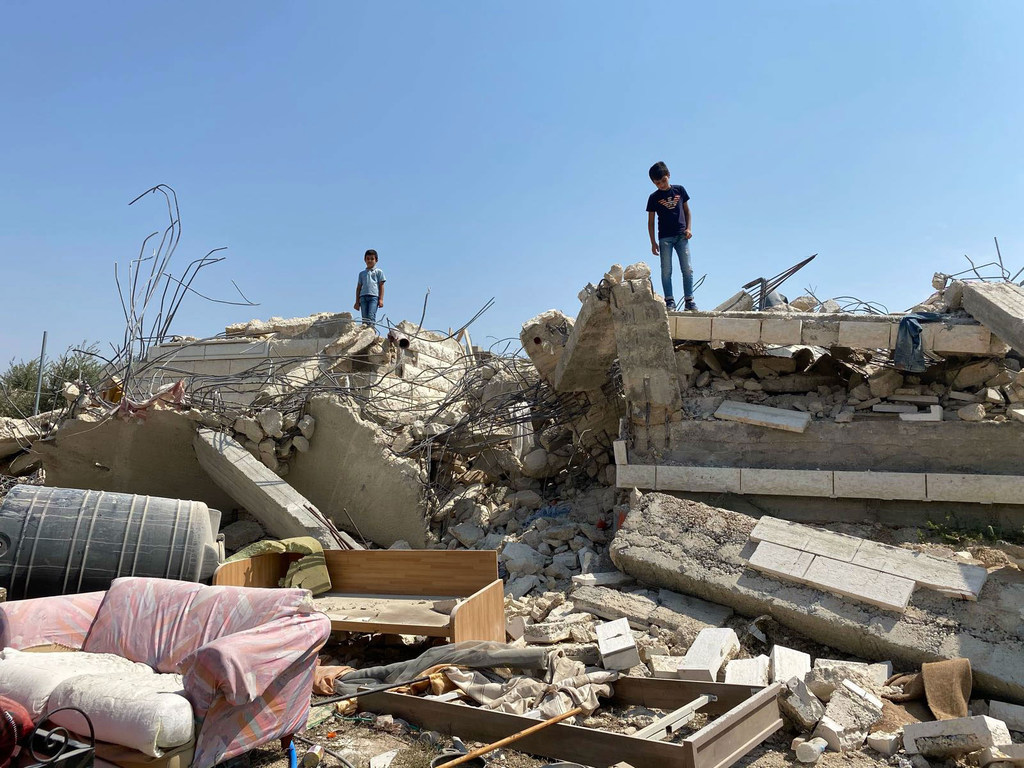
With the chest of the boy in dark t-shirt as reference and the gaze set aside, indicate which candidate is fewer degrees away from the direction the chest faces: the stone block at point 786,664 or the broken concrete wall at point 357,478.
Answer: the stone block

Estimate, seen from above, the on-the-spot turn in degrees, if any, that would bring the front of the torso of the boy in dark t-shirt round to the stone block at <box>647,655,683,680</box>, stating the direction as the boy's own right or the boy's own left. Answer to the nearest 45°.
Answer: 0° — they already face it

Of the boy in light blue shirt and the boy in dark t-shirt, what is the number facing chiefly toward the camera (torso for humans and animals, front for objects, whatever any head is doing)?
2

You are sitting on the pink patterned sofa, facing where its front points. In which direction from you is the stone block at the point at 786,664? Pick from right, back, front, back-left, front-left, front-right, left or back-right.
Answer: back-left

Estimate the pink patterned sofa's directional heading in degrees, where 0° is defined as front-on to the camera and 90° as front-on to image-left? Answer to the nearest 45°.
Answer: approximately 45°

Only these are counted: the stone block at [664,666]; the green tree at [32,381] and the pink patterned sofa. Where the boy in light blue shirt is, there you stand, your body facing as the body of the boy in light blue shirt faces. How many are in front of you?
2

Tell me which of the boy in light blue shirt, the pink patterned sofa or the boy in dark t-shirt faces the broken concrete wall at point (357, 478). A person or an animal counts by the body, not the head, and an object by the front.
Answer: the boy in light blue shirt

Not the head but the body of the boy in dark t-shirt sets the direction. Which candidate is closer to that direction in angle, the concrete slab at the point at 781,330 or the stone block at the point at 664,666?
the stone block

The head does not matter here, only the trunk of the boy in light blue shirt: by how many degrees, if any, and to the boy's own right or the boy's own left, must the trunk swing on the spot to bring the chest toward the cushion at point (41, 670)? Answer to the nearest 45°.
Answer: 0° — they already face it

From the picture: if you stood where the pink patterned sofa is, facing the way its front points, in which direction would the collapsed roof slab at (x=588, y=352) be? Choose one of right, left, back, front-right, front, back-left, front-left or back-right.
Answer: back
